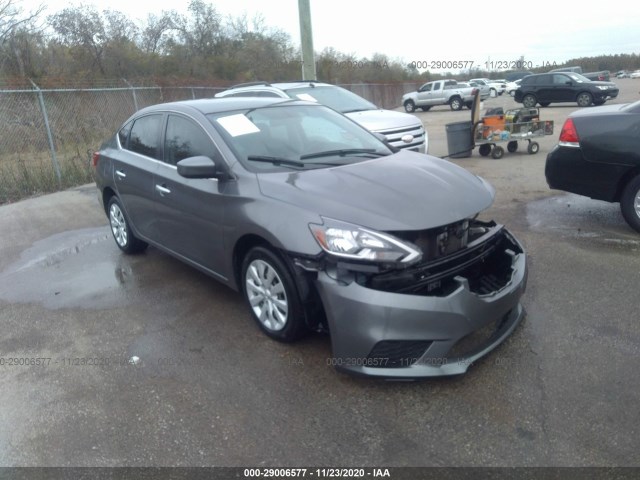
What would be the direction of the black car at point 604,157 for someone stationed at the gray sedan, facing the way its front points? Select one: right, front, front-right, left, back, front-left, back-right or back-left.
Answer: left

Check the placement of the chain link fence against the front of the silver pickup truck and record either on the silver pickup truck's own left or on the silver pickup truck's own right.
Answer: on the silver pickup truck's own left

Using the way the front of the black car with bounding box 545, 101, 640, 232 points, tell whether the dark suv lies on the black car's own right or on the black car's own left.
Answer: on the black car's own left

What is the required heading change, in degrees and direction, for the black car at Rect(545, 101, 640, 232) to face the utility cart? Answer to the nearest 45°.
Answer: approximately 90° to its left

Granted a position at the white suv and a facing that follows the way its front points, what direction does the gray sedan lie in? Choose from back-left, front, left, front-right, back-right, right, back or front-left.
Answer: front-right

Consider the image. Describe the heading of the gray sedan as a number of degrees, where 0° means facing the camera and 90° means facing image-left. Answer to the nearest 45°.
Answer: approximately 315°

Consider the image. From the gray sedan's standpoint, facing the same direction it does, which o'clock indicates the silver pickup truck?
The silver pickup truck is roughly at 8 o'clock from the gray sedan.

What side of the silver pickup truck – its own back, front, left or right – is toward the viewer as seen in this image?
left

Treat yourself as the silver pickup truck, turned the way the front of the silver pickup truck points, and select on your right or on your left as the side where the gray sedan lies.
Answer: on your left

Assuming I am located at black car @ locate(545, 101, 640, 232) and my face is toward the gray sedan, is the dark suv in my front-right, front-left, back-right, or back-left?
back-right
